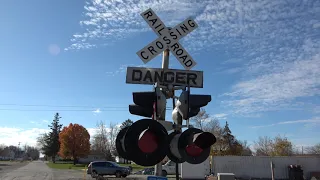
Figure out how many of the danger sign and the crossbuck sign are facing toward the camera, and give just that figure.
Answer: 2

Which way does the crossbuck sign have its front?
toward the camera

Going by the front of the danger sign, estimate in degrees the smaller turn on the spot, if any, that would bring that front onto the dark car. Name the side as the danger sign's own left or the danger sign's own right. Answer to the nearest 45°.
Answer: approximately 180°

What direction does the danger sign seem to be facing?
toward the camera

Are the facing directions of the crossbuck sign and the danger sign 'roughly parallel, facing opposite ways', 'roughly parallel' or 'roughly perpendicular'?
roughly parallel

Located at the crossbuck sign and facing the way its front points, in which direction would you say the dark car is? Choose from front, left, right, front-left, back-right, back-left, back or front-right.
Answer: back

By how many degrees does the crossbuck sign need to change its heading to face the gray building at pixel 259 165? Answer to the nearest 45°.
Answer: approximately 180°
